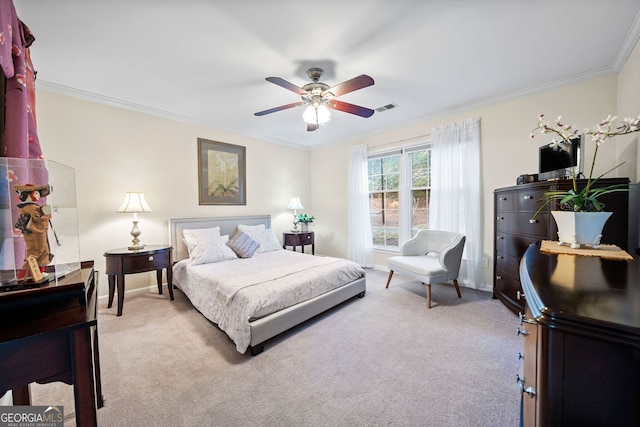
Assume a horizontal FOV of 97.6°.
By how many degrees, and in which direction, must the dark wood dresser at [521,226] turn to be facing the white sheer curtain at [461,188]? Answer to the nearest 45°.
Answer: approximately 90° to its right

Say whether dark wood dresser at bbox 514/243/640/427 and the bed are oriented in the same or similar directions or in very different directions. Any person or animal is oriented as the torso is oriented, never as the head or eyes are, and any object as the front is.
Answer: very different directions

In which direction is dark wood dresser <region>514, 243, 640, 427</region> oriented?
to the viewer's left

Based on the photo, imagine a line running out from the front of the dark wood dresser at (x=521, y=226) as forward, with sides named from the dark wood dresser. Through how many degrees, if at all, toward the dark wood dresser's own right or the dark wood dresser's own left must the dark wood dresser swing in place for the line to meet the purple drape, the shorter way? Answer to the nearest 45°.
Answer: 0° — it already faces it

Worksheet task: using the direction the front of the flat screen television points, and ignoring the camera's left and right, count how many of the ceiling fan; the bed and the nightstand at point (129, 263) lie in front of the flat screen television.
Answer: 3

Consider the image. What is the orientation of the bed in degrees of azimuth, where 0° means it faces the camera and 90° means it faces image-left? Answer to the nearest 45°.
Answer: approximately 315°

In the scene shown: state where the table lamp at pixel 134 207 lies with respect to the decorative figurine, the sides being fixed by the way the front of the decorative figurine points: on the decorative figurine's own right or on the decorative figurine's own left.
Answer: on the decorative figurine's own left
